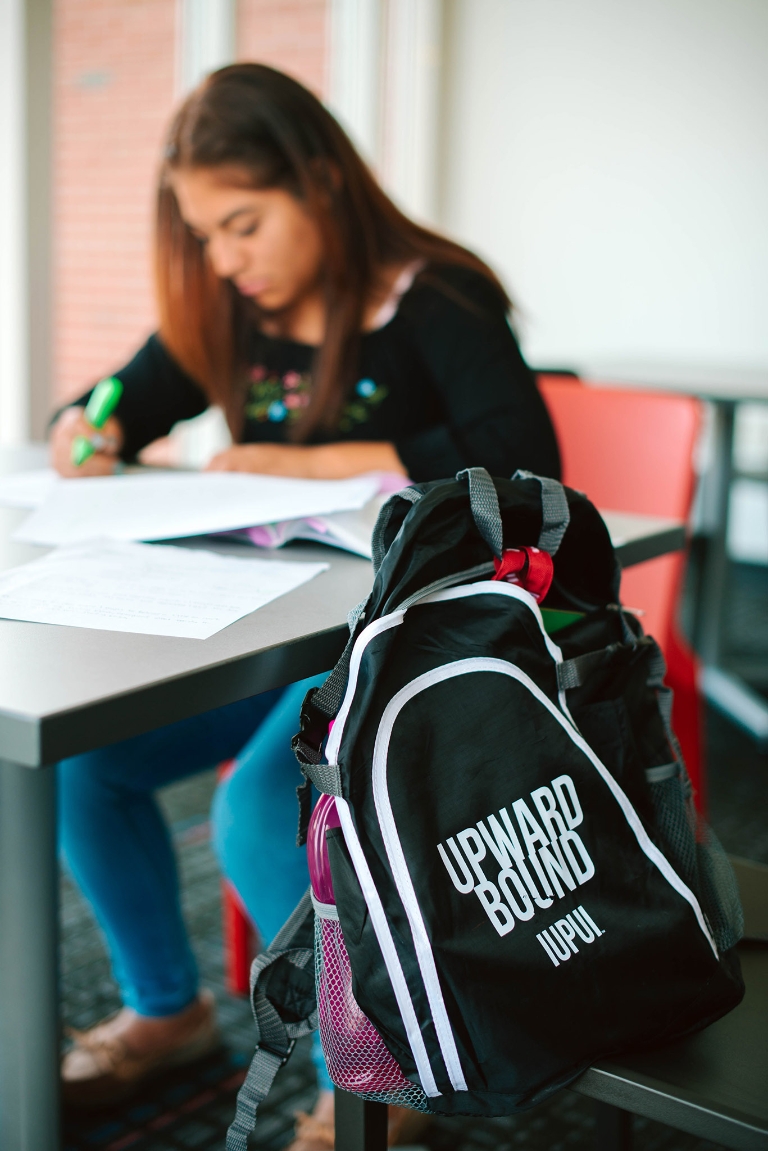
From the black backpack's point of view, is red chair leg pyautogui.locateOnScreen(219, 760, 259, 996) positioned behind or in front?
behind

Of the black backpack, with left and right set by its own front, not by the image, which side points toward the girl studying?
back

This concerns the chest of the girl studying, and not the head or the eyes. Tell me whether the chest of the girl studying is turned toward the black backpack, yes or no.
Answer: no

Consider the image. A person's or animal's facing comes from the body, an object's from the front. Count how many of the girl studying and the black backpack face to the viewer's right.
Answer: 0

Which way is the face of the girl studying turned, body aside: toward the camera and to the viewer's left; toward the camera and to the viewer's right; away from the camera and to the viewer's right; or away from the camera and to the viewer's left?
toward the camera and to the viewer's left

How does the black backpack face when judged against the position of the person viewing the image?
facing the viewer

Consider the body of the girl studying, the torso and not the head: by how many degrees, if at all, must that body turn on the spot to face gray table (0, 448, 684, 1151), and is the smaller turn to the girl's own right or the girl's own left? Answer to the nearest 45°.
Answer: approximately 45° to the girl's own left

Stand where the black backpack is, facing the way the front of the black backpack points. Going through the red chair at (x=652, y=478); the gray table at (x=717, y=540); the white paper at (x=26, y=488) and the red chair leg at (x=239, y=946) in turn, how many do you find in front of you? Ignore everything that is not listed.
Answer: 0
